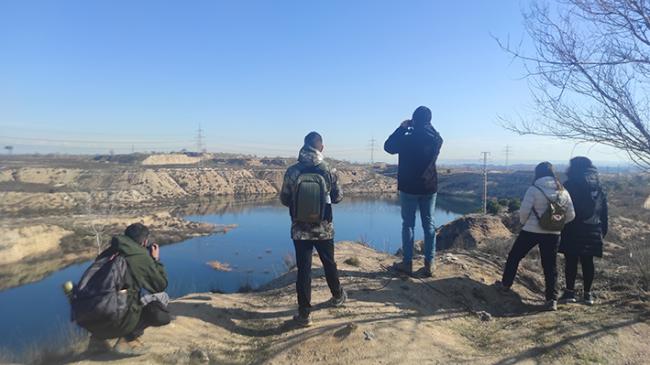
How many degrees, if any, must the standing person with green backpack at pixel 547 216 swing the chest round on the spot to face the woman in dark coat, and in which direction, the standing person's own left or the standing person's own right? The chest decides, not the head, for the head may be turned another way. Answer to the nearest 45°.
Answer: approximately 90° to the standing person's own right

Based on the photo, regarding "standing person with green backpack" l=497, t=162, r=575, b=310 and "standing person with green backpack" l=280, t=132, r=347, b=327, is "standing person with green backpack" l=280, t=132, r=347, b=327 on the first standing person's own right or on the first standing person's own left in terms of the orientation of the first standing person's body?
on the first standing person's own left

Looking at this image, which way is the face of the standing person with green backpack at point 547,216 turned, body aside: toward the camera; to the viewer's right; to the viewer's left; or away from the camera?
away from the camera

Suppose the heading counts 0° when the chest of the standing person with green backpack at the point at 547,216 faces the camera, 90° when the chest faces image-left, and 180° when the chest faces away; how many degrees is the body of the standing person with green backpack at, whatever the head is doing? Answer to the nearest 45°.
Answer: approximately 135°
